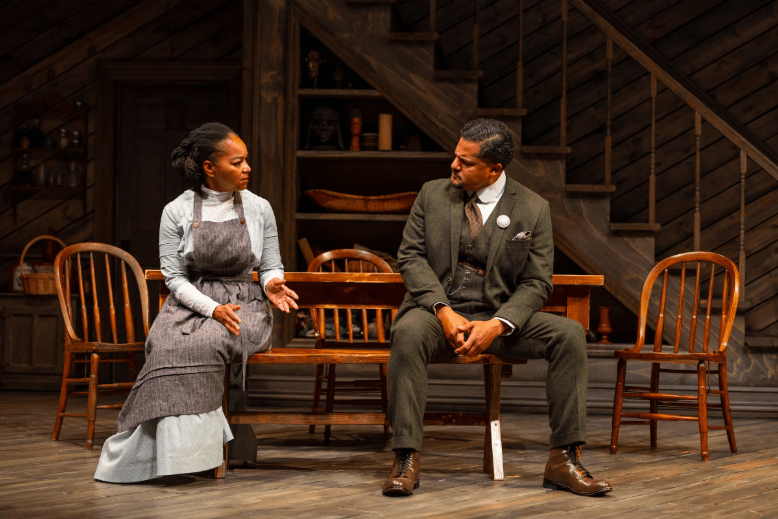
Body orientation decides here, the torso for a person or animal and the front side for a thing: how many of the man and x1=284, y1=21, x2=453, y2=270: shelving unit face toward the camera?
2

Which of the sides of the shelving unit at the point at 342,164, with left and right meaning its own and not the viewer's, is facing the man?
front

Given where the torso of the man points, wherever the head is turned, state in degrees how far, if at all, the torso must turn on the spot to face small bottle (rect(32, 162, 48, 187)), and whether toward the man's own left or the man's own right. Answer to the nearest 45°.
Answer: approximately 135° to the man's own right

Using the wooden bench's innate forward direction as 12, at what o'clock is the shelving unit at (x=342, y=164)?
The shelving unit is roughly at 6 o'clock from the wooden bench.

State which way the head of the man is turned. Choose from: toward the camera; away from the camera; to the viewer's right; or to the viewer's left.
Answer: to the viewer's left

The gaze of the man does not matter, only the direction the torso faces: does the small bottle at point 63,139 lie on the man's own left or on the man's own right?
on the man's own right

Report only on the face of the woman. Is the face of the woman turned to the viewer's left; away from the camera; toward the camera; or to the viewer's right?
to the viewer's right

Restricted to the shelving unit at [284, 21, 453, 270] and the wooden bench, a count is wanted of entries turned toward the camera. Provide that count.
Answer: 2

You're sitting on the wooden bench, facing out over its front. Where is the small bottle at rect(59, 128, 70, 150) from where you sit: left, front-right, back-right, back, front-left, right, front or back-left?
back-right

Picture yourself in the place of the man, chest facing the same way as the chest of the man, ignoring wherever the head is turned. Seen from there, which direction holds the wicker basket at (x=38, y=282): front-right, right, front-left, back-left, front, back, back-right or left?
back-right

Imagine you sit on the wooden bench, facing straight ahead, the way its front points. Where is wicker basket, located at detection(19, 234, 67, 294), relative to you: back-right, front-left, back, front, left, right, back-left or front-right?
back-right

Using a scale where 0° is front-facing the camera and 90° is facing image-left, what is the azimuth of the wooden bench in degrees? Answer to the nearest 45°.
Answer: approximately 0°

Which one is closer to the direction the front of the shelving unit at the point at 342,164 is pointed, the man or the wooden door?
the man

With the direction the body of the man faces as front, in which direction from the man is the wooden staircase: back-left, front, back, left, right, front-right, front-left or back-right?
back
